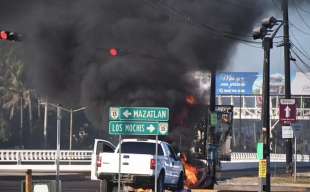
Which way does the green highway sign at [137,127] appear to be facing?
toward the camera

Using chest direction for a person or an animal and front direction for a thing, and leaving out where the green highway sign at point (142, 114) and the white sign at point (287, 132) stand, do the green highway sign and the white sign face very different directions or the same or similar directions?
same or similar directions

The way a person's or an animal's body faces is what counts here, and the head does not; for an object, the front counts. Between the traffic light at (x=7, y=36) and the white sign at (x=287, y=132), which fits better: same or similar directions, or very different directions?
same or similar directions

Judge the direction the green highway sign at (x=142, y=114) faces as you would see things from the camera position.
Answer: facing the viewer

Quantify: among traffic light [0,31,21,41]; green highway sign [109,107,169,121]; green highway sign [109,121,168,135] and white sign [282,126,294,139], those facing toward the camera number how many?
4

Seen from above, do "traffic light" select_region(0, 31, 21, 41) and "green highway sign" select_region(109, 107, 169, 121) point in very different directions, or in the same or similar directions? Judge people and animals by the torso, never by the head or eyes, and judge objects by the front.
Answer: same or similar directions

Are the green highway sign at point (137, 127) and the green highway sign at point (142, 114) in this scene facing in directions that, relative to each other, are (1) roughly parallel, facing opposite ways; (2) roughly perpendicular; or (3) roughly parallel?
roughly parallel

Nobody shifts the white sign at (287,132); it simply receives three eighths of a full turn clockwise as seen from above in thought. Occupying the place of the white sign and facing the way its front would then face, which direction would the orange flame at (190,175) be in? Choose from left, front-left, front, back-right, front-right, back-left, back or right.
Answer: left
